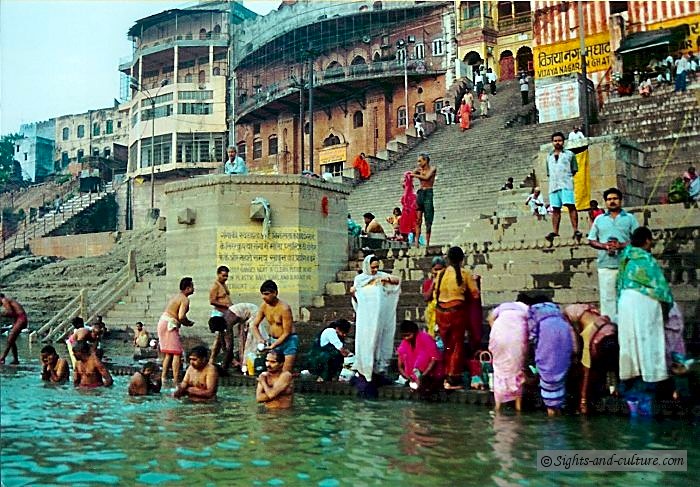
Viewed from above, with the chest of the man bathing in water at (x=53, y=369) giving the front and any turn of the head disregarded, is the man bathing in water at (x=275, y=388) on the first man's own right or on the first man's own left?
on the first man's own left

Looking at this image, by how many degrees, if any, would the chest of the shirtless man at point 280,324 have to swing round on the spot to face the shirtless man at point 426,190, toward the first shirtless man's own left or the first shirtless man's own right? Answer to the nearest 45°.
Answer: approximately 180°

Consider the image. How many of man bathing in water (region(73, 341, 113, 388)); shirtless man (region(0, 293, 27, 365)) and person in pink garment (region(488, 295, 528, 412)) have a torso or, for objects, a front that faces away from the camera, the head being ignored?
1

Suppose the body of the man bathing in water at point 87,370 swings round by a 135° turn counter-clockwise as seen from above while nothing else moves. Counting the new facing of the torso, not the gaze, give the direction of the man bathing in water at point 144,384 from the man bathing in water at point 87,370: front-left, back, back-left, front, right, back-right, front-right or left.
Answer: front-right

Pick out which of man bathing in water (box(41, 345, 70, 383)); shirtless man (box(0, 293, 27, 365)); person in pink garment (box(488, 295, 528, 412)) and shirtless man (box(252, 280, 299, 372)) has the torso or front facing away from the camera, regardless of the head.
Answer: the person in pink garment

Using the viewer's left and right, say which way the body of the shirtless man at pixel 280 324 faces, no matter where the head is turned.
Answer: facing the viewer and to the left of the viewer

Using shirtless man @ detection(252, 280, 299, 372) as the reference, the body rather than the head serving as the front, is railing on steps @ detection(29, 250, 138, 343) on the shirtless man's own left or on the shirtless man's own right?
on the shirtless man's own right

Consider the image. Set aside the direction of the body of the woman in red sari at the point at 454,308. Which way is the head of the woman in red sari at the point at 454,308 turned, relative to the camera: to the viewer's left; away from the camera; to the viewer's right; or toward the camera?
away from the camera

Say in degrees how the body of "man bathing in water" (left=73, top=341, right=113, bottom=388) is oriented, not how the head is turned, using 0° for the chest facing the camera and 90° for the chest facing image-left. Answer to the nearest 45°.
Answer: approximately 45°
